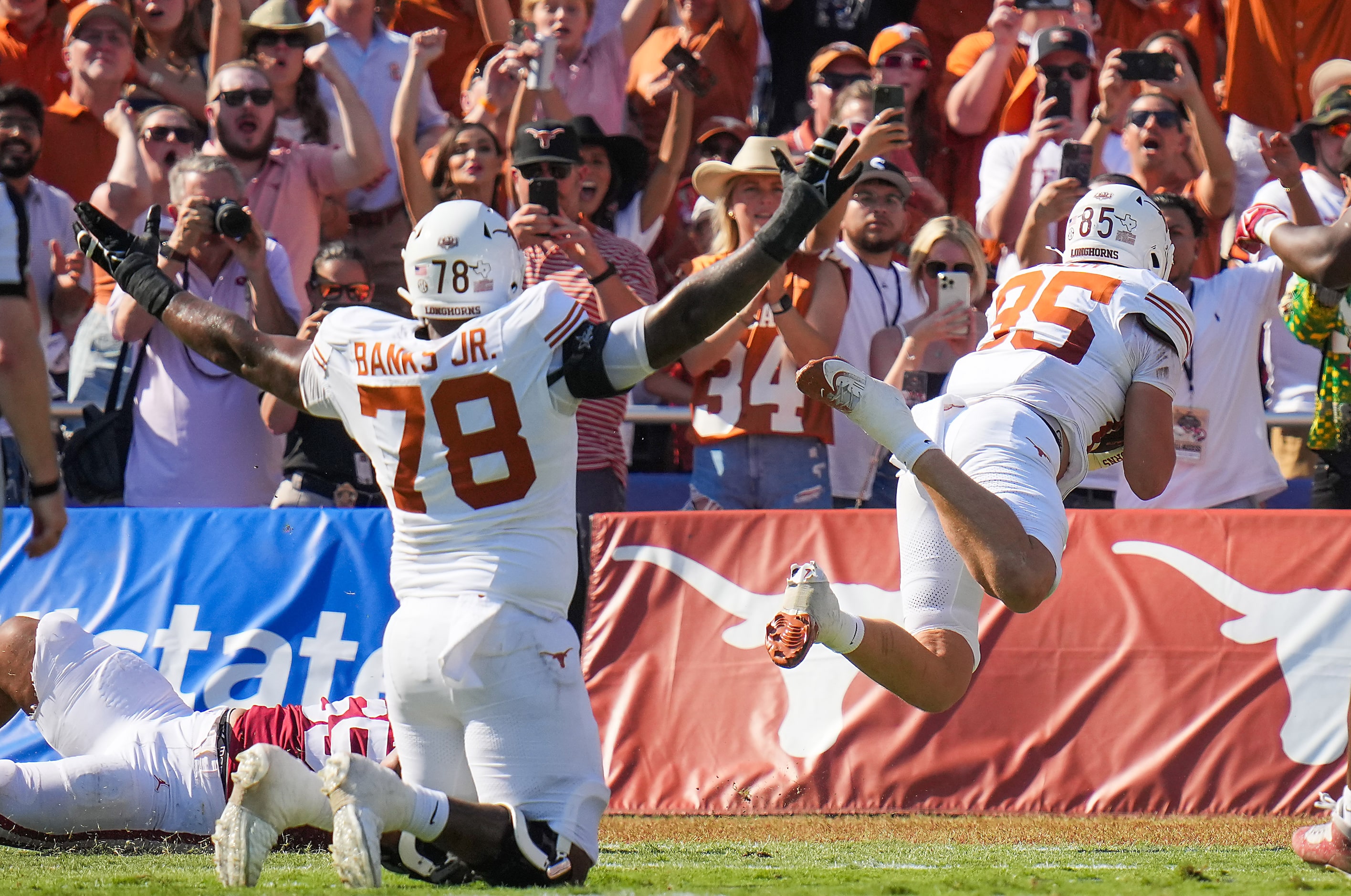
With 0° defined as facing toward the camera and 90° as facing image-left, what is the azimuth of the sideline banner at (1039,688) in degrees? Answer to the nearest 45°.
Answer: approximately 0°

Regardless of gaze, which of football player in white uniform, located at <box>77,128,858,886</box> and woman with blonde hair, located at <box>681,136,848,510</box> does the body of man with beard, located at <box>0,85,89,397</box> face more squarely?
the football player in white uniform

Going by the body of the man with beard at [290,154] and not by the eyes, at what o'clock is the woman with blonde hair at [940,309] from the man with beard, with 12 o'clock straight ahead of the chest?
The woman with blonde hair is roughly at 10 o'clock from the man with beard.

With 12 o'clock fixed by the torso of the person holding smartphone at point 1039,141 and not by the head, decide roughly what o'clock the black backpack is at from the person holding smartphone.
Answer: The black backpack is roughly at 2 o'clock from the person holding smartphone.
